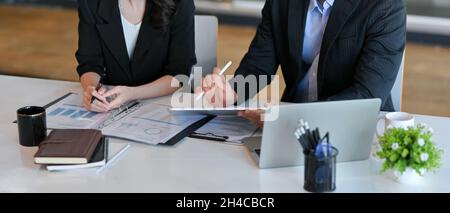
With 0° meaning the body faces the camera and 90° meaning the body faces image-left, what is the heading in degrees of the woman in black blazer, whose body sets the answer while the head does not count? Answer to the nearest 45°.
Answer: approximately 0°

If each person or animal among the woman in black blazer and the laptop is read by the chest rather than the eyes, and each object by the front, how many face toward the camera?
1

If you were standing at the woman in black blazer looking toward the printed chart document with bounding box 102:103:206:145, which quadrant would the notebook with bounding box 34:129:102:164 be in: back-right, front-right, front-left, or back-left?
front-right

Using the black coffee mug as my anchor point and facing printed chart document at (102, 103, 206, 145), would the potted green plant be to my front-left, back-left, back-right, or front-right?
front-right

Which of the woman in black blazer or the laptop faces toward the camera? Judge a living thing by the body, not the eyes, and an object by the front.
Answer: the woman in black blazer

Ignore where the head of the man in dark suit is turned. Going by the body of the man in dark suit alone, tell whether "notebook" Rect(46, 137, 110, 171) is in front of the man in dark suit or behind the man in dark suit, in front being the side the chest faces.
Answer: in front

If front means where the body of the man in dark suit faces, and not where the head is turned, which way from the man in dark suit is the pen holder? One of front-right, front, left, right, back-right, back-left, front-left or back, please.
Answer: front-left

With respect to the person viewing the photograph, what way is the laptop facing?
facing away from the viewer and to the left of the viewer

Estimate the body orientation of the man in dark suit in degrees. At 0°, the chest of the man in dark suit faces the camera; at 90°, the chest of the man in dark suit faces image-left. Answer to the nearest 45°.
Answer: approximately 45°

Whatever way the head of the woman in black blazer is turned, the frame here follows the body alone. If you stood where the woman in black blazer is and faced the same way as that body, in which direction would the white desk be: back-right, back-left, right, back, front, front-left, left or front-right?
front

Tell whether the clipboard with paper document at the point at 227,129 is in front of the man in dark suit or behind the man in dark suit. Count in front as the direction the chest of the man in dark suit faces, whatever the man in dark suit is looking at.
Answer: in front

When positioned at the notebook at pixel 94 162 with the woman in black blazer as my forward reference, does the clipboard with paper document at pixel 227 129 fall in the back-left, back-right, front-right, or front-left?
front-right
